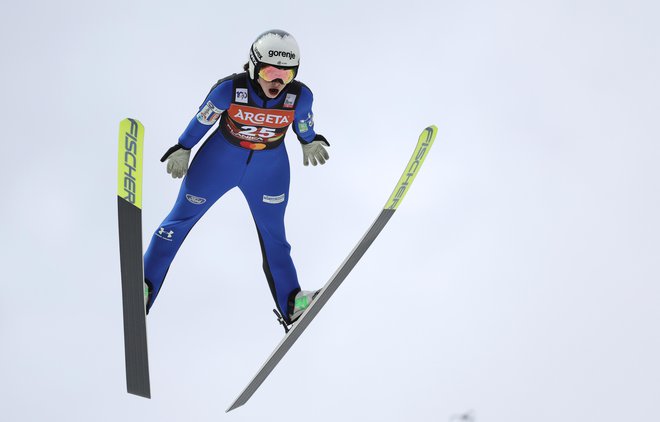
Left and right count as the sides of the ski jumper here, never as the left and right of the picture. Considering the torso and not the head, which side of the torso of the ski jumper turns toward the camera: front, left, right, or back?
front
